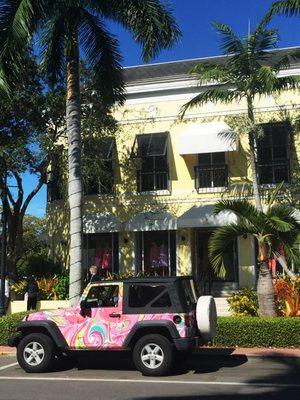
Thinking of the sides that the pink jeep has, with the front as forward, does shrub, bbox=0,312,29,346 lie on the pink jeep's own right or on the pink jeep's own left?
on the pink jeep's own right

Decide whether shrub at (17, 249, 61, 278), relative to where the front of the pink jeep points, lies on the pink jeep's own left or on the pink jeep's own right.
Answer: on the pink jeep's own right

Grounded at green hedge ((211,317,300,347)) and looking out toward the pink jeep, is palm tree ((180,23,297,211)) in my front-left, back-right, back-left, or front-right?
back-right

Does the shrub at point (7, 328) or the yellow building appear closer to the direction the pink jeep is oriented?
the shrub

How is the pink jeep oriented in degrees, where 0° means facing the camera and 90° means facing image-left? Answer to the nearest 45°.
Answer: approximately 90°

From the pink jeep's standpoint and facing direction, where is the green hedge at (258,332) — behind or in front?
behind

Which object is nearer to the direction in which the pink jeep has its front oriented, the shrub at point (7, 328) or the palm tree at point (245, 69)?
the shrub

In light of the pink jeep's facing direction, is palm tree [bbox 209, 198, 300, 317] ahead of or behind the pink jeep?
behind

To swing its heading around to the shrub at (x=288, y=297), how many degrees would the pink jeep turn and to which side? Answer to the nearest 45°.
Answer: approximately 135° to its right
